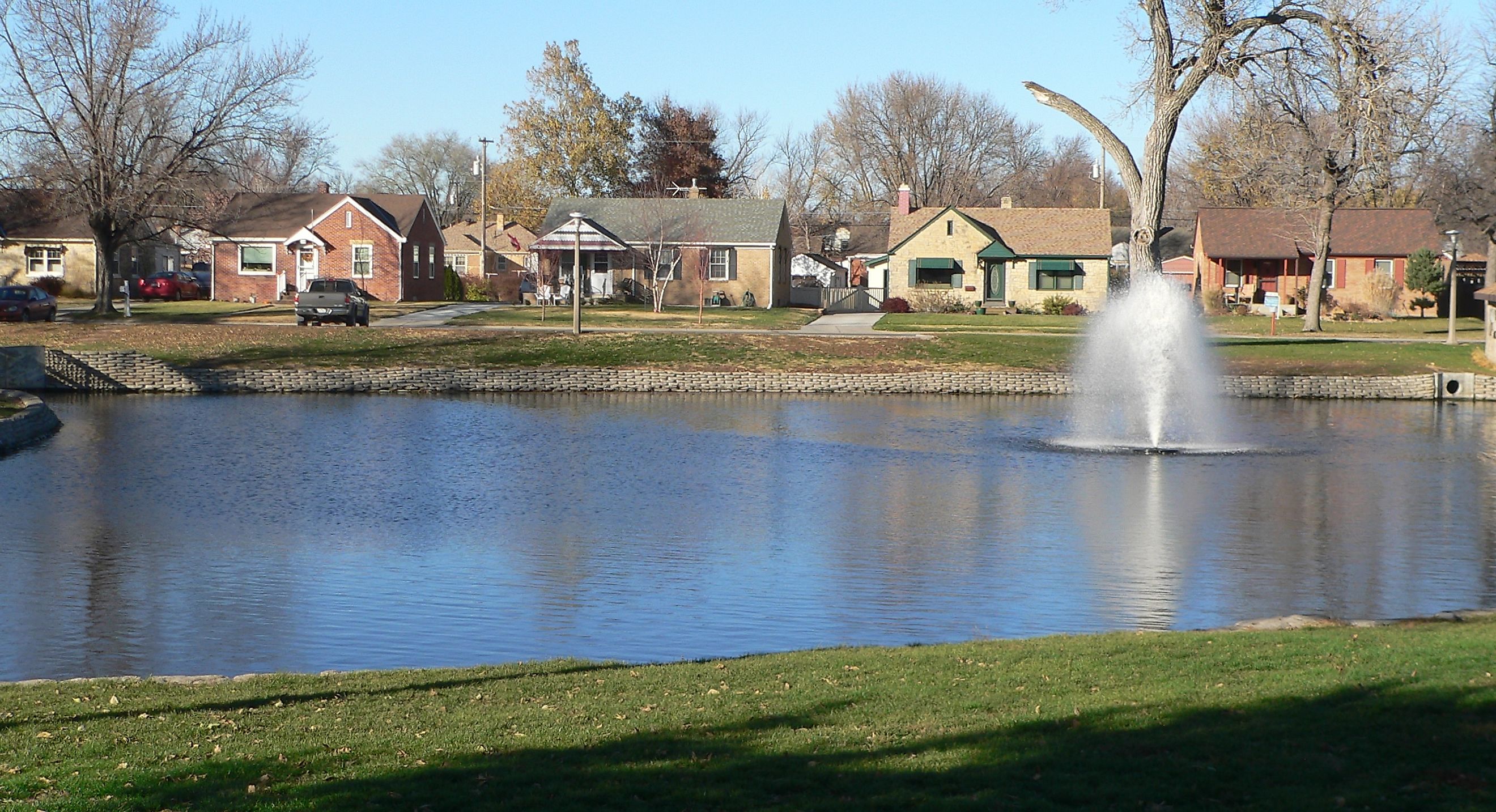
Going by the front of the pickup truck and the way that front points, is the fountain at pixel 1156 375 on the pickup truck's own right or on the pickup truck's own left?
on the pickup truck's own right

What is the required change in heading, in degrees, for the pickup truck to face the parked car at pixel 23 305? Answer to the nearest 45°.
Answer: approximately 135° to its left

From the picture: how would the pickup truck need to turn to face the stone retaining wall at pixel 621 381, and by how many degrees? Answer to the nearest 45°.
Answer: approximately 90° to its right

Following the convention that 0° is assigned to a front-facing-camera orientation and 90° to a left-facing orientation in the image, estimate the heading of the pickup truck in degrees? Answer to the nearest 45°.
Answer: approximately 225°
